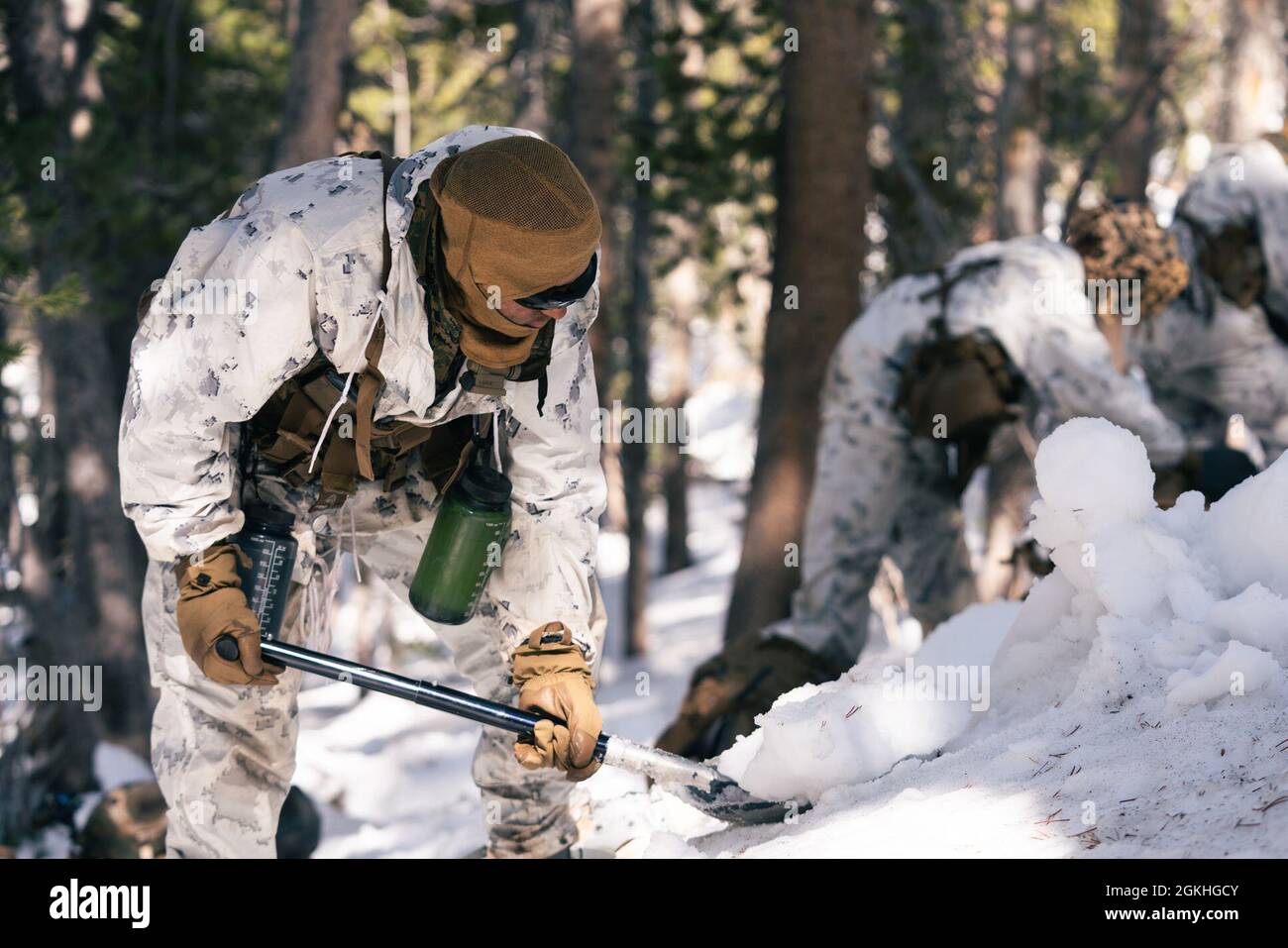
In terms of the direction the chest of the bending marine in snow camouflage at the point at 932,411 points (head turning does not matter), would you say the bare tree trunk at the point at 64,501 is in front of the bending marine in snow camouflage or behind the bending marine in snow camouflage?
behind

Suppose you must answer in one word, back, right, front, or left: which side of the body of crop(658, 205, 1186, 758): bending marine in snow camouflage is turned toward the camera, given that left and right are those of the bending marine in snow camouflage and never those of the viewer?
right

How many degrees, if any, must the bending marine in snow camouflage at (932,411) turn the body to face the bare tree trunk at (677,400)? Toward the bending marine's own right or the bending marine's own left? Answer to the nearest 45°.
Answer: approximately 90° to the bending marine's own left

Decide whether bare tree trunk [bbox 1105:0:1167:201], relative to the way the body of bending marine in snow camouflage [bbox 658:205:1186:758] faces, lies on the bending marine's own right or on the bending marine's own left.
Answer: on the bending marine's own left

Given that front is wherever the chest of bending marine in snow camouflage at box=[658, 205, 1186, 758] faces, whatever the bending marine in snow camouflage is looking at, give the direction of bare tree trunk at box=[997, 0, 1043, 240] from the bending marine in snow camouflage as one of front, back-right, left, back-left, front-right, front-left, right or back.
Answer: left

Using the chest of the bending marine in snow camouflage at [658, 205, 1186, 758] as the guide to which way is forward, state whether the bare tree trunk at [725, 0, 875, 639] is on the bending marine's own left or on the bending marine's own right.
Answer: on the bending marine's own left

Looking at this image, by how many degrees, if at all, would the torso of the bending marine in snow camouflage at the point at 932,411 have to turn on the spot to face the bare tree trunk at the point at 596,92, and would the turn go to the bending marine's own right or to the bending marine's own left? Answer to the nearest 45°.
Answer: approximately 135° to the bending marine's own left
